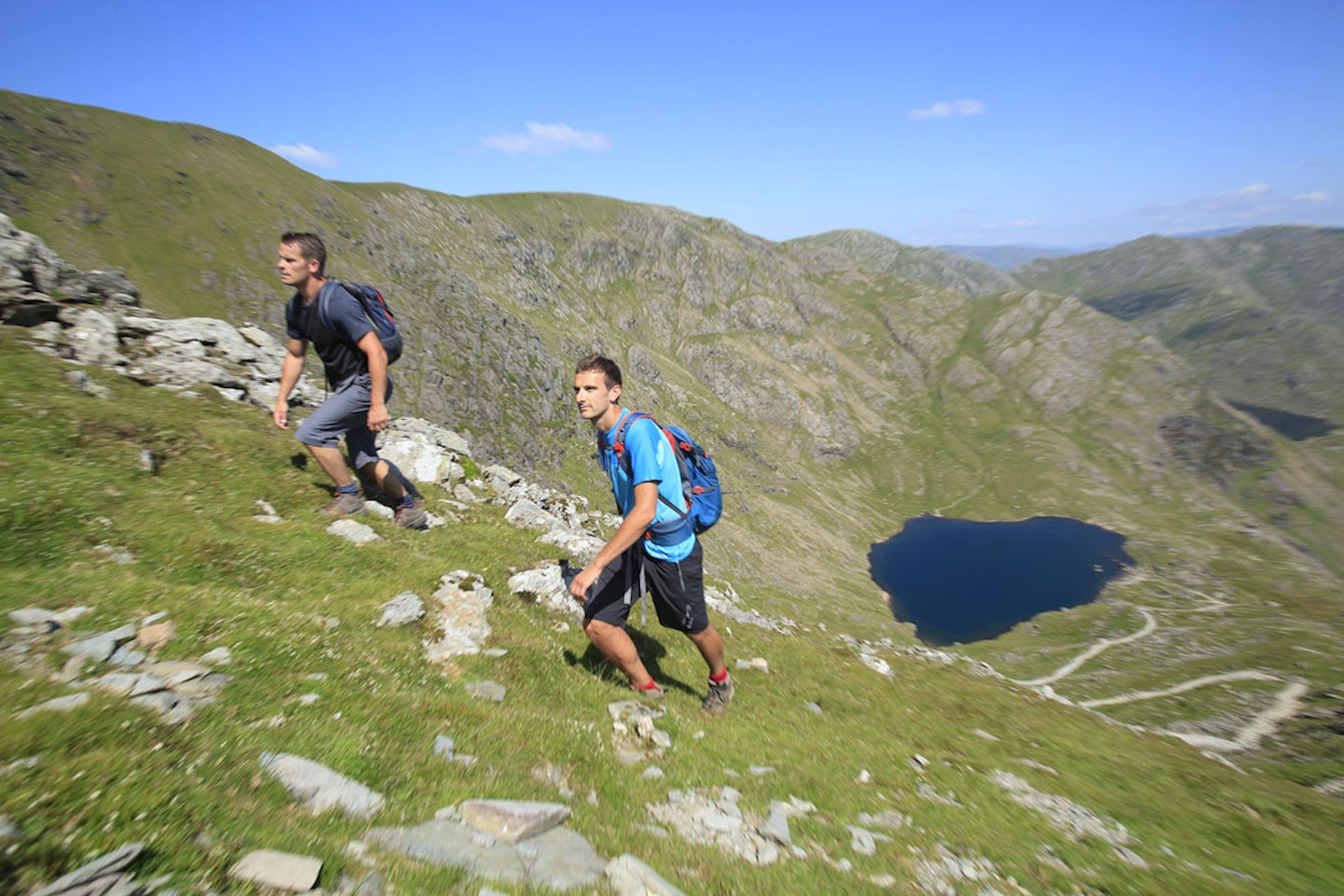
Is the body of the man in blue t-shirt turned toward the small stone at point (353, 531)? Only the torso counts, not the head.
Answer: no

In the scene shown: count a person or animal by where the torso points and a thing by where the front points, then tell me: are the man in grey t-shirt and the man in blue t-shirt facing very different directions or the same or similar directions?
same or similar directions

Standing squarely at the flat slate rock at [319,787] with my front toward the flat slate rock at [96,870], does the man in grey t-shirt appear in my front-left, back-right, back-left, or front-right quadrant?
back-right

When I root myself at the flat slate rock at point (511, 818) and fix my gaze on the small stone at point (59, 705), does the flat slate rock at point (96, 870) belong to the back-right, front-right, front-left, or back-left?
front-left

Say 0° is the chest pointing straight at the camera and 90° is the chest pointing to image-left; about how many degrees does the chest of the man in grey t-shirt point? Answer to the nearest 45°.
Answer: approximately 45°

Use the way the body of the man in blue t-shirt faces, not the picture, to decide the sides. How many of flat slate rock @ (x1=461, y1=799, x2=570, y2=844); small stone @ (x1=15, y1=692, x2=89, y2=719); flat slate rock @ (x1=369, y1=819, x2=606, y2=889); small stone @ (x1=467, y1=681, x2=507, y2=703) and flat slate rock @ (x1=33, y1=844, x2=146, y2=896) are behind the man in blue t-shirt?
0

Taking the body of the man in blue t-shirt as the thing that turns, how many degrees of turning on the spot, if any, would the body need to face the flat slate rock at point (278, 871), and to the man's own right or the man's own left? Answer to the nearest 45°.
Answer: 0° — they already face it

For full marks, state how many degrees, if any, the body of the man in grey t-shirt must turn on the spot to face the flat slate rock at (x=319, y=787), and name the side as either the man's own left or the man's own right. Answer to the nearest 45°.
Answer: approximately 45° to the man's own left

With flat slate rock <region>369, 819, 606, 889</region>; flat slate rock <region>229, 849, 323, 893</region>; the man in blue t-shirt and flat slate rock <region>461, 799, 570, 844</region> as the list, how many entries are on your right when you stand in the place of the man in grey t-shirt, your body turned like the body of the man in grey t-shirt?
0

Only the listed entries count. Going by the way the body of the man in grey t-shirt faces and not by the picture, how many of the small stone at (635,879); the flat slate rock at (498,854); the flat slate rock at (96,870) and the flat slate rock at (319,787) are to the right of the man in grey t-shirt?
0

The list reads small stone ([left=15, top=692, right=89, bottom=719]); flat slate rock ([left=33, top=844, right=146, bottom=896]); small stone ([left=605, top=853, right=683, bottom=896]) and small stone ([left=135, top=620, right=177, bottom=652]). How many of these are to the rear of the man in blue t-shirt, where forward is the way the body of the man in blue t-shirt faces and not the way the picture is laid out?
0

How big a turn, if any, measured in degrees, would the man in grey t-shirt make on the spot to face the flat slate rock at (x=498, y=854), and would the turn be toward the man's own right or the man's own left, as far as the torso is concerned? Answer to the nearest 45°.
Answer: approximately 45° to the man's own left

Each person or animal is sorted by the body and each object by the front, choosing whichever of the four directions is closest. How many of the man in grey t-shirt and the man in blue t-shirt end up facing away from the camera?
0

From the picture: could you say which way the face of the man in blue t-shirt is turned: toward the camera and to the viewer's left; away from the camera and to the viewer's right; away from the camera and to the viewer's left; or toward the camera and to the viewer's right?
toward the camera and to the viewer's left
